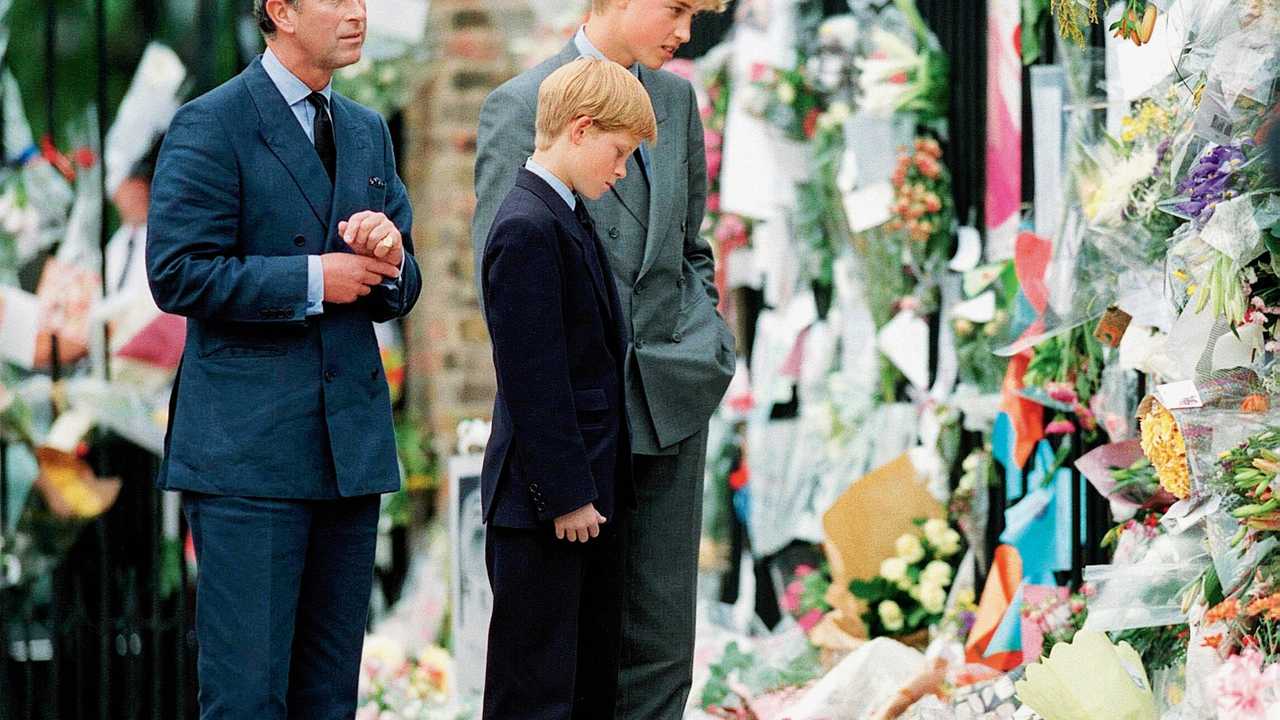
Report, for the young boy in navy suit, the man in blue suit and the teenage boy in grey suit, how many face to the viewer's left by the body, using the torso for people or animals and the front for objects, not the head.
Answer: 0

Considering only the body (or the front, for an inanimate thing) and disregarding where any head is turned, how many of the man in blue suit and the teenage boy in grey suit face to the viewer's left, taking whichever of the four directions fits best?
0

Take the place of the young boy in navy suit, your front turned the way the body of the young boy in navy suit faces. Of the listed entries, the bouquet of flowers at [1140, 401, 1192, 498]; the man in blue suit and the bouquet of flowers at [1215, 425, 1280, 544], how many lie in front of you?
2

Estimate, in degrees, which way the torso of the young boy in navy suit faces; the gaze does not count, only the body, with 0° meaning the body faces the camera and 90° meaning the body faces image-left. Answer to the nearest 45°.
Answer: approximately 270°

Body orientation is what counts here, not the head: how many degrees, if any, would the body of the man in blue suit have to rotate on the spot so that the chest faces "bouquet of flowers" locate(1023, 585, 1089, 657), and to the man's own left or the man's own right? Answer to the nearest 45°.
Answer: approximately 45° to the man's own left

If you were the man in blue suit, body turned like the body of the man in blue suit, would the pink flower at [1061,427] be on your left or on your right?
on your left

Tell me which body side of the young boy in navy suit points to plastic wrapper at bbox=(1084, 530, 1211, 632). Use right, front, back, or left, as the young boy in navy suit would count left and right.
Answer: front

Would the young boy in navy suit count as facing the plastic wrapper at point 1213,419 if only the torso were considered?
yes

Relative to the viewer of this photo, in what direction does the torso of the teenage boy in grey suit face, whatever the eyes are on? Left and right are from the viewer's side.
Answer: facing the viewer and to the right of the viewer

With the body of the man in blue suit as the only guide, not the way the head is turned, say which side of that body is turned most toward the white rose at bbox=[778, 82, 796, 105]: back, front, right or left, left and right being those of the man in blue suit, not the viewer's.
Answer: left

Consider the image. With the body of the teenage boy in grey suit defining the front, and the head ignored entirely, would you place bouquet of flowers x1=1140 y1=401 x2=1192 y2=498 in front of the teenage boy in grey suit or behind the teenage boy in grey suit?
in front
